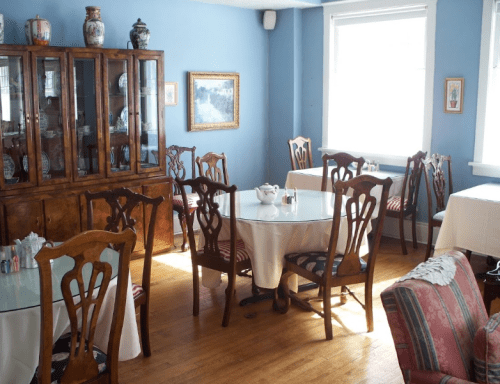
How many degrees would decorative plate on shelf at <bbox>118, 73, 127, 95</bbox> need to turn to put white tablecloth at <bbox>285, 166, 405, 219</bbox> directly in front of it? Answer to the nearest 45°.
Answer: approximately 90° to its left

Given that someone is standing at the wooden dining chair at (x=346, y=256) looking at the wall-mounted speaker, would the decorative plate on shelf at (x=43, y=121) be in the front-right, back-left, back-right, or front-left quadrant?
front-left

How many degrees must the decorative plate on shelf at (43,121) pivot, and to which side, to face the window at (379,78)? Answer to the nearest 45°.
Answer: approximately 90° to its left

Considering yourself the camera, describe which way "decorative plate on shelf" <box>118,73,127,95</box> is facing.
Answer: facing the viewer

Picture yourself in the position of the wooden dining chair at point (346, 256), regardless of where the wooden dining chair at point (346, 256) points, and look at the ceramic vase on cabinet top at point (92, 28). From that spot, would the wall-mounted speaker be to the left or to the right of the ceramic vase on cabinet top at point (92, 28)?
right

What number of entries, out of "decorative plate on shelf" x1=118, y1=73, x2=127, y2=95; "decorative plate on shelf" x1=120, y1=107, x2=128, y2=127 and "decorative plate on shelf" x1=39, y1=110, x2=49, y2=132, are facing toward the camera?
3

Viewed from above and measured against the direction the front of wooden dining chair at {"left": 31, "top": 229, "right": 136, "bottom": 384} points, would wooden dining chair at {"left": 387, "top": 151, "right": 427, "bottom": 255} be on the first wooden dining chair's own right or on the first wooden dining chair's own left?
on the first wooden dining chair's own right

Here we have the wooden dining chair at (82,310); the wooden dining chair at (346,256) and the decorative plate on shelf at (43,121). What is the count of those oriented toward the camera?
1

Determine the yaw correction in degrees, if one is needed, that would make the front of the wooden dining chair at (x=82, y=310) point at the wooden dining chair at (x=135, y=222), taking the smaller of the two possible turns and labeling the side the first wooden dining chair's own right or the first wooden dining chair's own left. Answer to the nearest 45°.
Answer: approximately 45° to the first wooden dining chair's own right

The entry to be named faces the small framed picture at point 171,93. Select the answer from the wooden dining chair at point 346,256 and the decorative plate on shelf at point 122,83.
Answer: the wooden dining chair

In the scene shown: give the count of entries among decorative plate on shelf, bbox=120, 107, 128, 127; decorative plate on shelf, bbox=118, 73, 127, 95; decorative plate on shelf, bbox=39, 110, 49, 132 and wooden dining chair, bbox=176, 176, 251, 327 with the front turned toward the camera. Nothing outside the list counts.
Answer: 3

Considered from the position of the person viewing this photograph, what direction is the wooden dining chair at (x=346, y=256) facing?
facing away from the viewer and to the left of the viewer

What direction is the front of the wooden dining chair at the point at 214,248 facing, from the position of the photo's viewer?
facing away from the viewer and to the right of the viewer

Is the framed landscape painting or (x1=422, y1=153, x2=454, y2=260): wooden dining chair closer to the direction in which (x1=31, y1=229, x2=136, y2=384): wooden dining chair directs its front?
the framed landscape painting

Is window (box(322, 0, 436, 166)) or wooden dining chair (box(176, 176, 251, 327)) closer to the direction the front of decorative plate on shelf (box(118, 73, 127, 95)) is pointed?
the wooden dining chair
